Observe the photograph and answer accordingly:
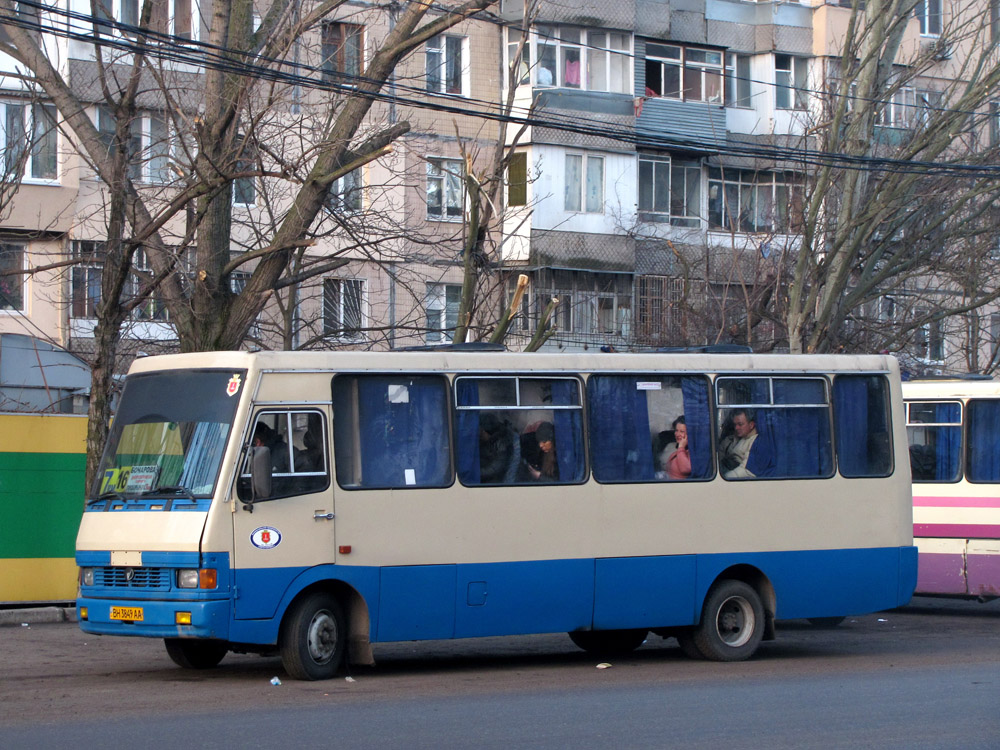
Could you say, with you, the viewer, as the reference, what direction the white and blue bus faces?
facing the viewer and to the left of the viewer

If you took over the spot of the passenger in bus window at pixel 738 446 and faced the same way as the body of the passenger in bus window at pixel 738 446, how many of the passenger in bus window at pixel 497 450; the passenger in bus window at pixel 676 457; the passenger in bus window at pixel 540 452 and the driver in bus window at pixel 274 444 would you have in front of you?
4

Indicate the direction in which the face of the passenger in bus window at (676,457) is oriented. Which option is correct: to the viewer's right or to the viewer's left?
to the viewer's left

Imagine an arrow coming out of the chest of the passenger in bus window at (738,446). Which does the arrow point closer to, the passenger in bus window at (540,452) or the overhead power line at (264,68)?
the passenger in bus window

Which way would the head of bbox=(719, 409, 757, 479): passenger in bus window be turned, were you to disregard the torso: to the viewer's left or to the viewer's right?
to the viewer's left

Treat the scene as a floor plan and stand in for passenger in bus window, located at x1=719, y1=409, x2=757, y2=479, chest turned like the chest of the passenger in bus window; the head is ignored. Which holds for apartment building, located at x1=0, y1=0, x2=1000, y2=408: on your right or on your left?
on your right

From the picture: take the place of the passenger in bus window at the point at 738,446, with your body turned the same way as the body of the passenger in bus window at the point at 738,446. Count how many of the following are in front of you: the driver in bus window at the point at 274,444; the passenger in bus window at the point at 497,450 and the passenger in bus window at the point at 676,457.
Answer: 3

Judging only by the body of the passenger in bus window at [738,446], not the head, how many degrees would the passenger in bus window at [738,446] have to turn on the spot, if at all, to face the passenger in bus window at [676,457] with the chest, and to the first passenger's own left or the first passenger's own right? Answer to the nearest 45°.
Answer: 0° — they already face them

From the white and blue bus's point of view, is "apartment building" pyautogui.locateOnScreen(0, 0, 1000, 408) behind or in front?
behind

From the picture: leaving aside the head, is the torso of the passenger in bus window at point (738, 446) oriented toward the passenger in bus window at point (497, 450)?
yes

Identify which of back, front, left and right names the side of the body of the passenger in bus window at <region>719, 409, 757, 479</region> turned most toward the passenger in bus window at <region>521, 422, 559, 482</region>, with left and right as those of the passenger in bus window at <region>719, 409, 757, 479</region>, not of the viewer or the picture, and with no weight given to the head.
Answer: front

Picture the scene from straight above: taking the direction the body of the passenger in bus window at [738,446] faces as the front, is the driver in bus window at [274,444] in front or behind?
in front

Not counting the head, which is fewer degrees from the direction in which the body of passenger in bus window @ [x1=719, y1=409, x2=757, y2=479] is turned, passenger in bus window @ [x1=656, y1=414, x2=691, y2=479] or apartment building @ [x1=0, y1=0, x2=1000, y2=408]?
the passenger in bus window
